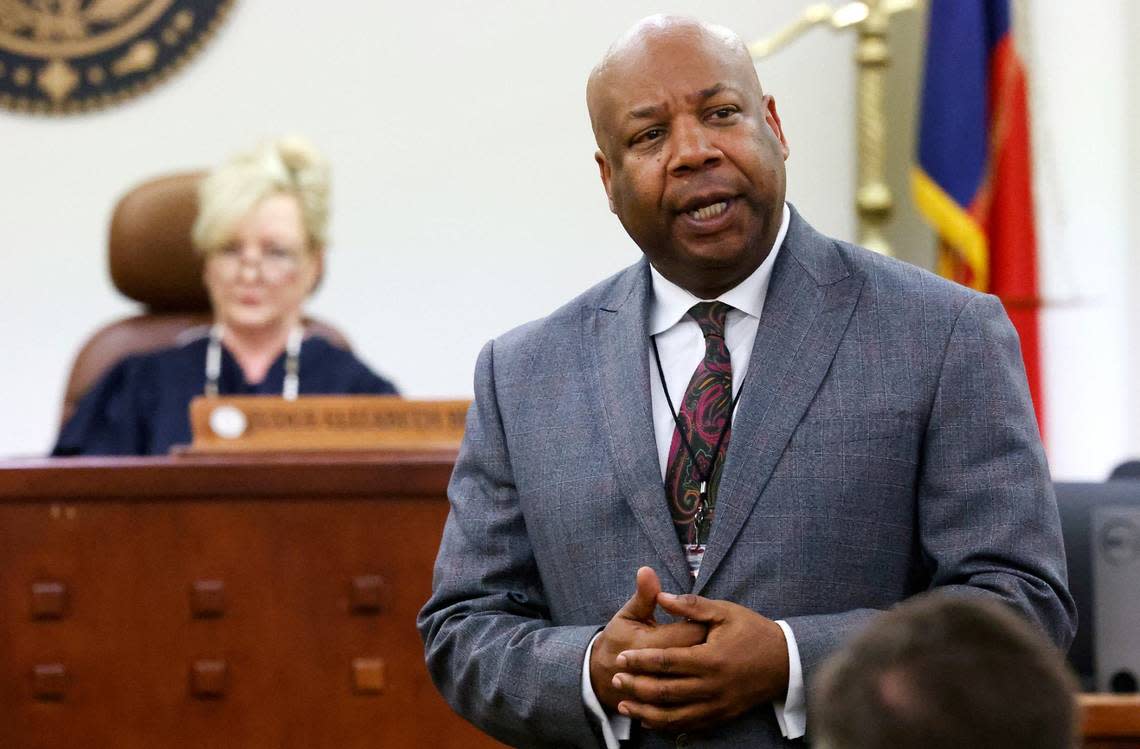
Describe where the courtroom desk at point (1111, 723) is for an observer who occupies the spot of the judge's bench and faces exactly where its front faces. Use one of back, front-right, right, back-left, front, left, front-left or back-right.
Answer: front-left

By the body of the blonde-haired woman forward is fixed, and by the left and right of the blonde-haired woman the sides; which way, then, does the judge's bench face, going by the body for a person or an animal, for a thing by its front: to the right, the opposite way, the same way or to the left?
the same way

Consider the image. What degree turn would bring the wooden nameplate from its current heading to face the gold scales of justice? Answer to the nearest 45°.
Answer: approximately 135° to its left

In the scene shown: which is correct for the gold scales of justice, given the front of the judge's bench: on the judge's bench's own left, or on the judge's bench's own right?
on the judge's bench's own left

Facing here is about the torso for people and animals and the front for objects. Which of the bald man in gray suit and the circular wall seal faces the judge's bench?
the circular wall seal

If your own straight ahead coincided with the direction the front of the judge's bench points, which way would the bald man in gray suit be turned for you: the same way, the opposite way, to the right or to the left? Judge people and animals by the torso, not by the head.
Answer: the same way

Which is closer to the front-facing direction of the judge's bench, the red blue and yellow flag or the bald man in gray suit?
the bald man in gray suit

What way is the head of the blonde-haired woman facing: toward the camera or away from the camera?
toward the camera

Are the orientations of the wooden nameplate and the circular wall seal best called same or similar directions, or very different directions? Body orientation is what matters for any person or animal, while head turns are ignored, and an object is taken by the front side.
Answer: same or similar directions

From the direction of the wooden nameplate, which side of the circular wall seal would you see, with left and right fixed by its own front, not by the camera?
front

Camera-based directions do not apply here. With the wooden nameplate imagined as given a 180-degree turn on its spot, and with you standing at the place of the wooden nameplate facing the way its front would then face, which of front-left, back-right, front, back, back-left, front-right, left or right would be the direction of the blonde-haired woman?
front

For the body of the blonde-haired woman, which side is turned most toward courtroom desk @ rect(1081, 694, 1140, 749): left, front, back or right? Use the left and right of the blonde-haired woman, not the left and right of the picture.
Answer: front

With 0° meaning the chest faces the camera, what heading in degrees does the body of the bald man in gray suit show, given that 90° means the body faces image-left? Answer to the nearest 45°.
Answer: approximately 0°

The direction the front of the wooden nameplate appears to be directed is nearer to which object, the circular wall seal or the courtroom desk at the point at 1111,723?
the courtroom desk

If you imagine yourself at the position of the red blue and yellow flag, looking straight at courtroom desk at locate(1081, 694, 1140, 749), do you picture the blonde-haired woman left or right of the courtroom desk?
right

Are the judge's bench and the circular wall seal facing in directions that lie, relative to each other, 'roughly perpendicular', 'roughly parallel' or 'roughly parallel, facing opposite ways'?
roughly parallel

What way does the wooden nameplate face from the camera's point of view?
toward the camera

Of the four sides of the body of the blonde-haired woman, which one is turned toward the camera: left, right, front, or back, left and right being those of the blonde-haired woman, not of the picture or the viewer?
front
